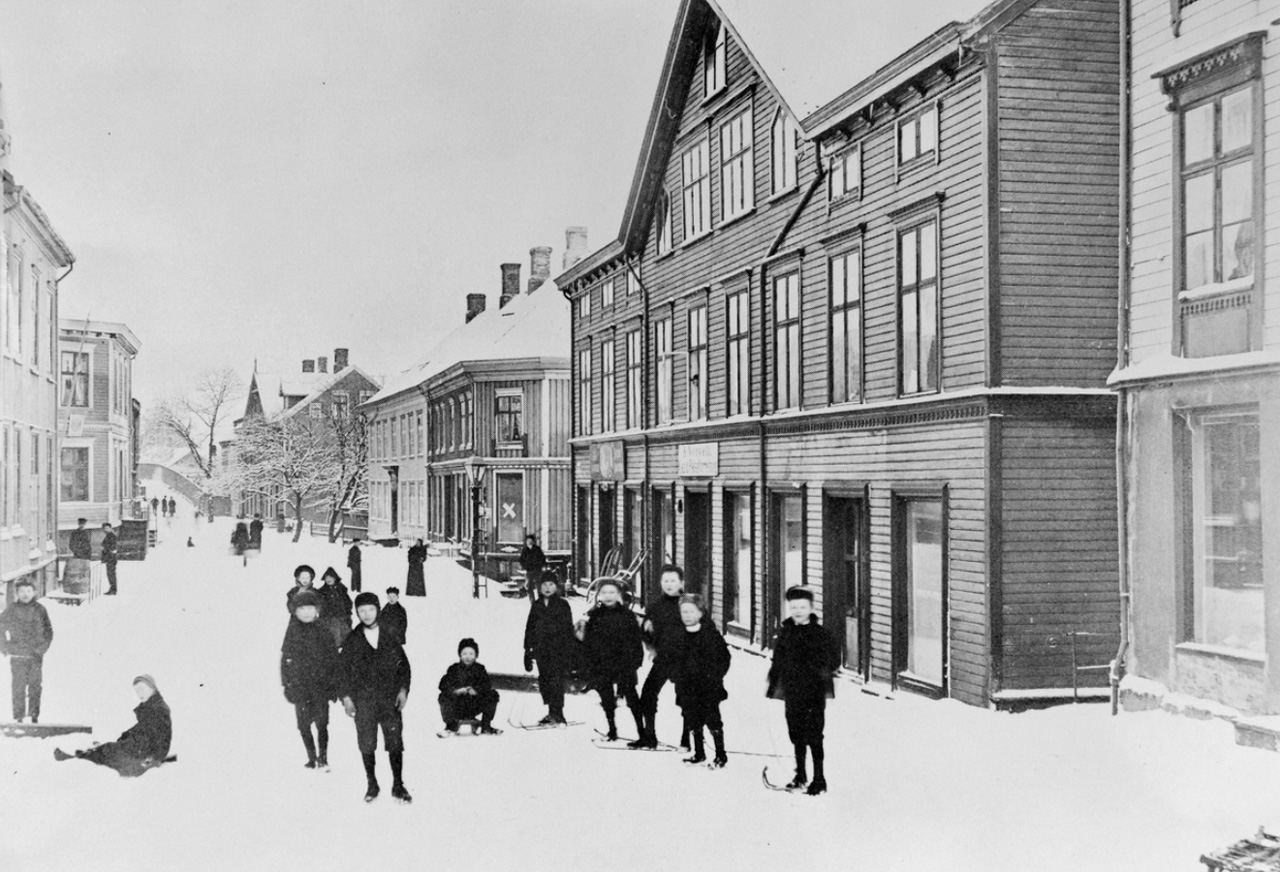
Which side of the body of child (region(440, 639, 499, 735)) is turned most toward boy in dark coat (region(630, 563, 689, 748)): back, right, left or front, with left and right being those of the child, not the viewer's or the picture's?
left

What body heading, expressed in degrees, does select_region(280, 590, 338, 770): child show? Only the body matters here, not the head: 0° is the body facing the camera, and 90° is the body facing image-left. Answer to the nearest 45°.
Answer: approximately 0°

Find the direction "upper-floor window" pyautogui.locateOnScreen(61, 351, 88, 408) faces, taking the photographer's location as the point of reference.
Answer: facing the viewer

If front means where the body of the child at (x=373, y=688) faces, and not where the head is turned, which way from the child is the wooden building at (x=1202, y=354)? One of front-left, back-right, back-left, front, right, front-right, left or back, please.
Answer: left

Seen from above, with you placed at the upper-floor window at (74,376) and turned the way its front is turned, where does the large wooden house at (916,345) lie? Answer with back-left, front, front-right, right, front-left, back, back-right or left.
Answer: left

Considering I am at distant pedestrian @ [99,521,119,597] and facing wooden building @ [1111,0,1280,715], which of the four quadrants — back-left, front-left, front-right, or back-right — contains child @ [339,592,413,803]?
front-right

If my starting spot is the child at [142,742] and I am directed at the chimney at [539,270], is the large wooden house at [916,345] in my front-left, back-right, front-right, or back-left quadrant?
front-right

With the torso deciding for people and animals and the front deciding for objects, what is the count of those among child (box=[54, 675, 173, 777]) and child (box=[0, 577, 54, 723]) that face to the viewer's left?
1

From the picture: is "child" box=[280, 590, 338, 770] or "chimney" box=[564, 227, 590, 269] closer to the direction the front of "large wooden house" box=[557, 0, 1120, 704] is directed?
the child
